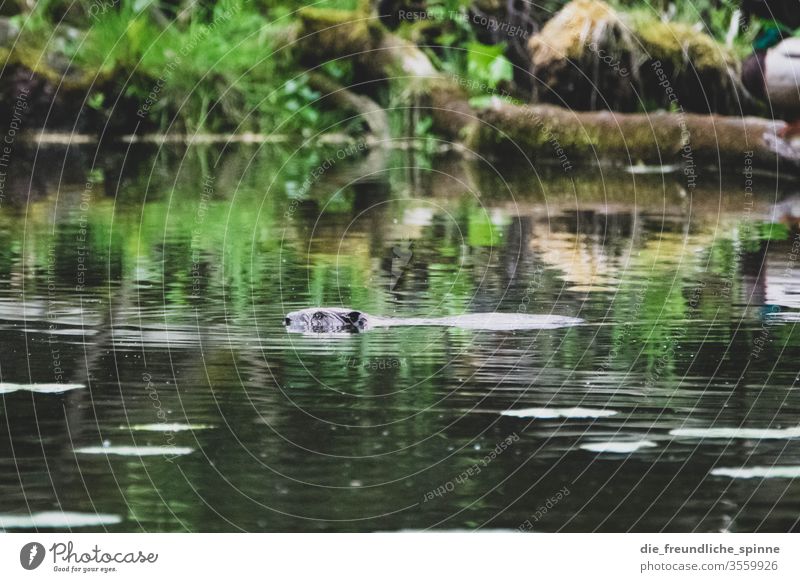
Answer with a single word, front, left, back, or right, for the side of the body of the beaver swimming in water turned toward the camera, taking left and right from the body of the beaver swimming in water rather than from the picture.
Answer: left

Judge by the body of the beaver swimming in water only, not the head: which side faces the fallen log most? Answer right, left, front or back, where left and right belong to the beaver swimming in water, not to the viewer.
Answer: right

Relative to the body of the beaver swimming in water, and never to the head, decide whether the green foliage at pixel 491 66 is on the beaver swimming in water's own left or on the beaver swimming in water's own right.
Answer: on the beaver swimming in water's own right
